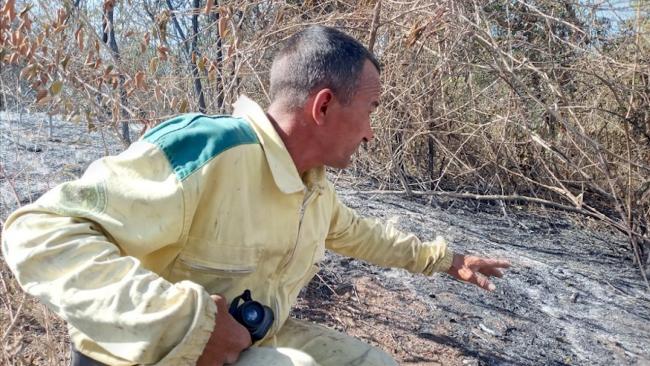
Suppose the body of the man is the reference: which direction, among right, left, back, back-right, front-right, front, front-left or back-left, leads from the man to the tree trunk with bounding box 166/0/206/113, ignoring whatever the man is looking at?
back-left

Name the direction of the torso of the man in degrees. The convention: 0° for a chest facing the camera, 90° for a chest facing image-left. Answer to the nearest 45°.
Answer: approximately 315°

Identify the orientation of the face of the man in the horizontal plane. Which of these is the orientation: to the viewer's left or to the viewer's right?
to the viewer's right
